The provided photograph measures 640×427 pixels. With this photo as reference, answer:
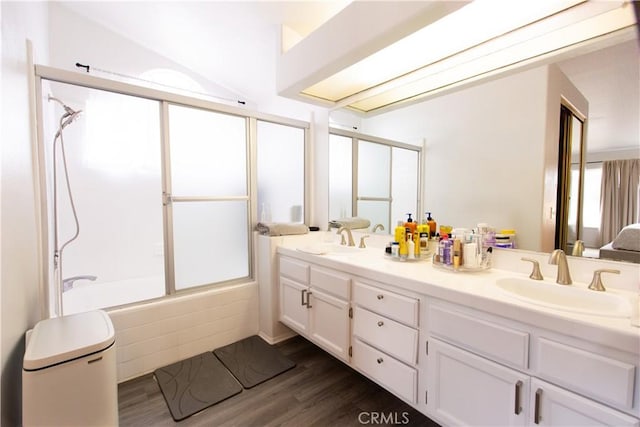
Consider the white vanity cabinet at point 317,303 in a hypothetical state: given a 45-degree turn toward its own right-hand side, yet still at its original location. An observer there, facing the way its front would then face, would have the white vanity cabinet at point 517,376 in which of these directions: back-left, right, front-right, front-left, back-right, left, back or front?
back-left

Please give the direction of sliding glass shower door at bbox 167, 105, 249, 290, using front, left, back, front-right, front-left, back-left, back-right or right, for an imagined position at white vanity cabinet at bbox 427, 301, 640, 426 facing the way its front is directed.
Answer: front-right

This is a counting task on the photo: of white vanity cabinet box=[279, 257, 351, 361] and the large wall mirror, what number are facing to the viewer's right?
0

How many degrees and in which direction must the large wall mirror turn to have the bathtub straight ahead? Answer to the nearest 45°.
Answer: approximately 45° to its right

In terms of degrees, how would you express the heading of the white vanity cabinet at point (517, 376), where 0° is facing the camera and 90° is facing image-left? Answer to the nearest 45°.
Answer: approximately 45°

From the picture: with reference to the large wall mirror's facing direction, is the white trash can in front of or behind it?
in front

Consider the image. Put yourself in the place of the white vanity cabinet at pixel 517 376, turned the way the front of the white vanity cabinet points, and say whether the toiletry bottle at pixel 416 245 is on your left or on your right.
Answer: on your right

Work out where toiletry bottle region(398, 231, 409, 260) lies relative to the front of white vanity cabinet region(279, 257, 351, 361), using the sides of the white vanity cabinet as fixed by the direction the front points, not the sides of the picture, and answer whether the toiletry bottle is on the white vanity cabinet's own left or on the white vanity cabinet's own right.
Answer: on the white vanity cabinet's own left
